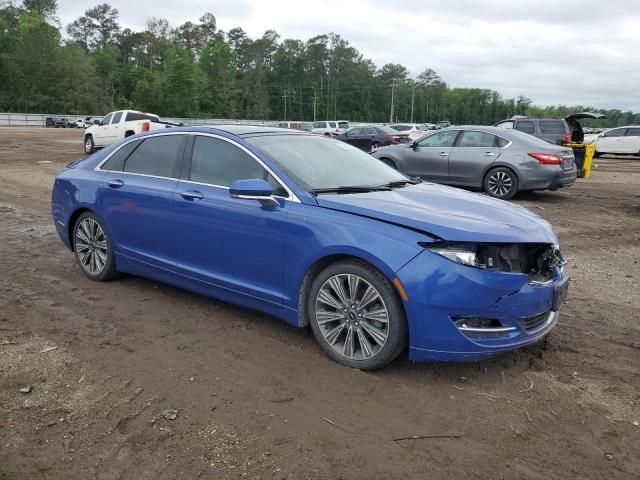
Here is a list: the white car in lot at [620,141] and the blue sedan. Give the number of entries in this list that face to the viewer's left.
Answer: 1

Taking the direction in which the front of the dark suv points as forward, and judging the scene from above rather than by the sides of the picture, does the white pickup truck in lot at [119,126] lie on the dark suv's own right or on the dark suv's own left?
on the dark suv's own left

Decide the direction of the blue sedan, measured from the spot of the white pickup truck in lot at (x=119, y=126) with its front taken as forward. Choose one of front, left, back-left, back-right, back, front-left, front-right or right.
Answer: back-left

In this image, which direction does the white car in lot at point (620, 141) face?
to the viewer's left

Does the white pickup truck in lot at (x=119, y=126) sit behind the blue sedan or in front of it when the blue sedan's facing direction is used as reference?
behind

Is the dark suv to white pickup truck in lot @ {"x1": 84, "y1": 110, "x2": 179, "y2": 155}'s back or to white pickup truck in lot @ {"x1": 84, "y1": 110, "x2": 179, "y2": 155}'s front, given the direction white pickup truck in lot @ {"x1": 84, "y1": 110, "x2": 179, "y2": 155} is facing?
to the back

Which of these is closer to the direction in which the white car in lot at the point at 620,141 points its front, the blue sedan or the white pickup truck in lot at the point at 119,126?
the white pickup truck in lot

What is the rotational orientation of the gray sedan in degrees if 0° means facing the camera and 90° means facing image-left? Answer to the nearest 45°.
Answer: approximately 135°

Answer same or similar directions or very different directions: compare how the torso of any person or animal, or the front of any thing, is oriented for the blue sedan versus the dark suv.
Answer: very different directions

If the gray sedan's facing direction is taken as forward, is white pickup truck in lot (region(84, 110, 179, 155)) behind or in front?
in front

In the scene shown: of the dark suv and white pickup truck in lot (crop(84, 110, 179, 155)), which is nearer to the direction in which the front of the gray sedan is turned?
the white pickup truck in lot
